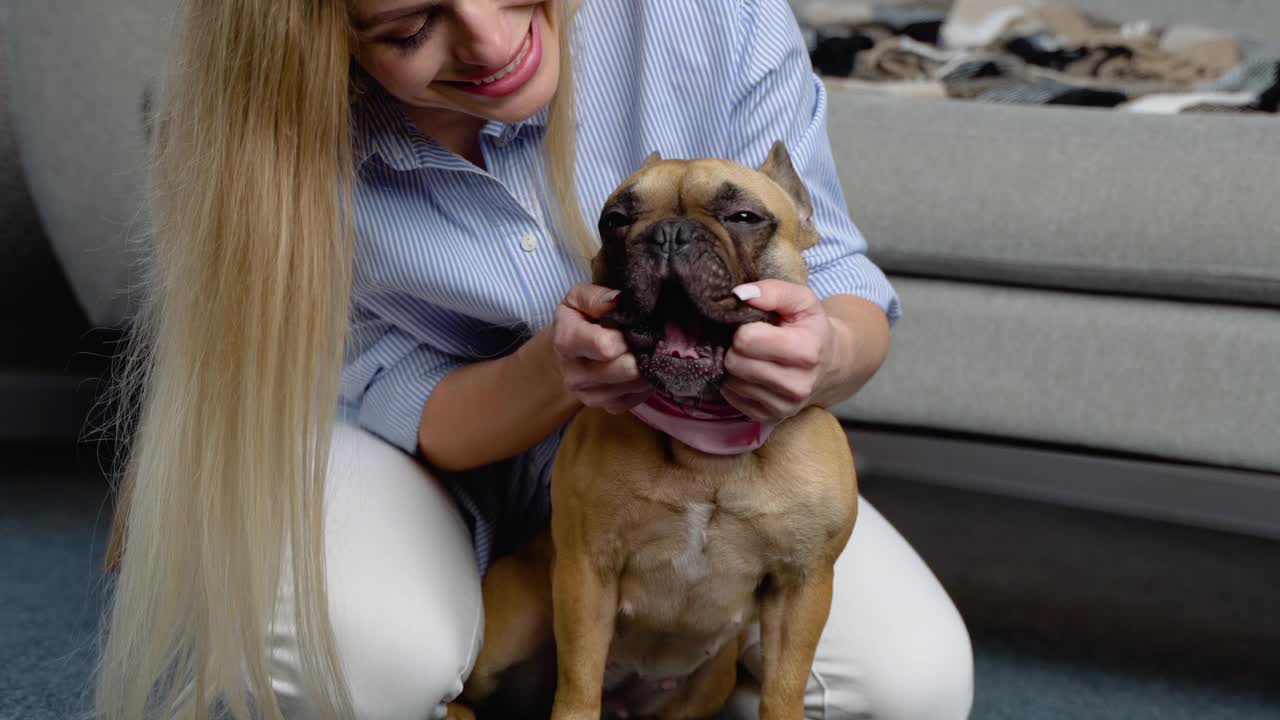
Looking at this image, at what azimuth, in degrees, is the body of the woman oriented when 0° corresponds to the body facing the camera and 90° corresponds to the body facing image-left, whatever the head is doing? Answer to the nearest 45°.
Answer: approximately 0°

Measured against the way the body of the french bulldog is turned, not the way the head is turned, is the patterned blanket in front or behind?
behind

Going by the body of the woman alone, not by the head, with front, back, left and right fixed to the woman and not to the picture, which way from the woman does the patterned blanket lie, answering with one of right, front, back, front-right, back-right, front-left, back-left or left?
back-left

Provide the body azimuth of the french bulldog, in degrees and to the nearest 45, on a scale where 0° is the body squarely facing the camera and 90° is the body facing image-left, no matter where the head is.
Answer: approximately 0°
